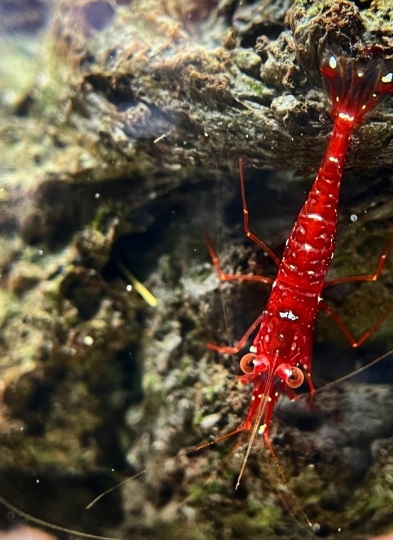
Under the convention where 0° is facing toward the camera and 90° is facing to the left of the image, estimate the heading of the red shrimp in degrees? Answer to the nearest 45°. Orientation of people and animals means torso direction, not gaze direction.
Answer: approximately 0°
